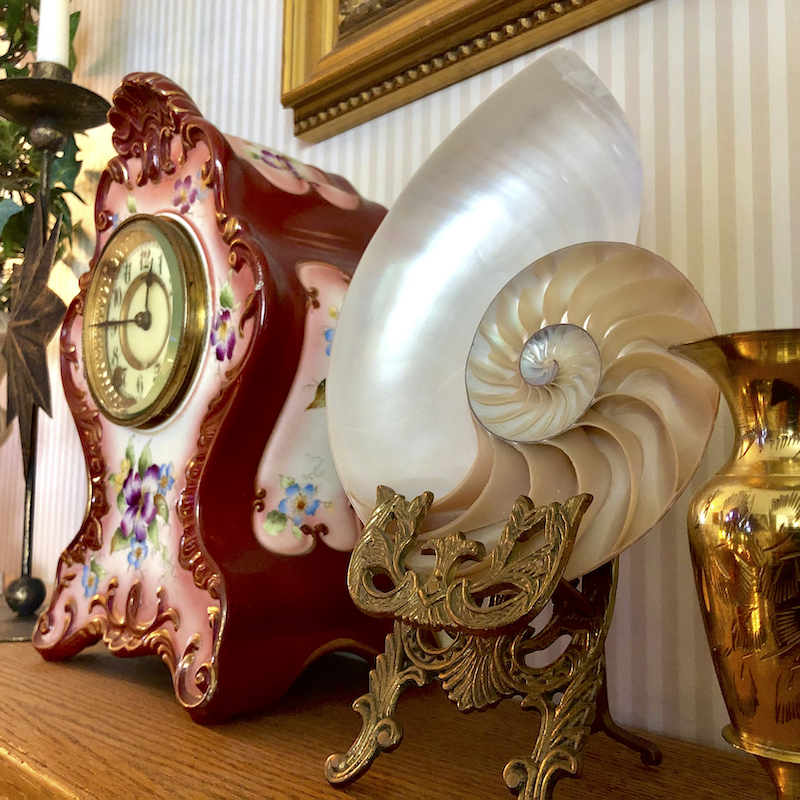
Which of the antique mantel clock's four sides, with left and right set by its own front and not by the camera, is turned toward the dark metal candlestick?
right

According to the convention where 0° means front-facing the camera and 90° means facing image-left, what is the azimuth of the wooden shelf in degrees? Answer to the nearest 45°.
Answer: approximately 45°

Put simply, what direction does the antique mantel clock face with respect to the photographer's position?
facing the viewer and to the left of the viewer

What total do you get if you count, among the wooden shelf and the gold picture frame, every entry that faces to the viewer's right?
0
